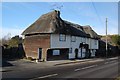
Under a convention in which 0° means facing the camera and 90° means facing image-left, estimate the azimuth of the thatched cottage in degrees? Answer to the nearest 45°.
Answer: approximately 315°
